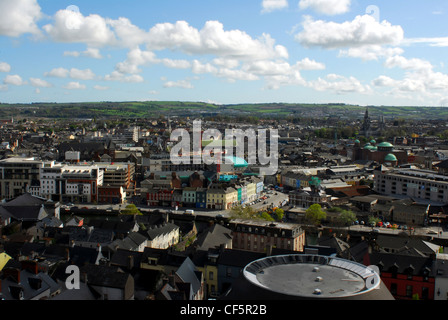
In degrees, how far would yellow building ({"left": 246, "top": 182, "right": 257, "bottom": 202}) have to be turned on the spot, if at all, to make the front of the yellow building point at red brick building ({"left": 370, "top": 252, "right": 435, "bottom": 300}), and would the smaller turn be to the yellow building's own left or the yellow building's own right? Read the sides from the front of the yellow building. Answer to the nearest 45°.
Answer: approximately 45° to the yellow building's own right

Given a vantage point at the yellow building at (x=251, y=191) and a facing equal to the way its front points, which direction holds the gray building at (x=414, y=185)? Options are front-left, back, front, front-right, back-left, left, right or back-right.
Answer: front-left

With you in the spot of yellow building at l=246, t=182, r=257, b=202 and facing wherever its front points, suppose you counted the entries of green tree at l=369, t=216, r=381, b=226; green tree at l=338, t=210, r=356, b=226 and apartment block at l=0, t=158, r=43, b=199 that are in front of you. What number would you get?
2

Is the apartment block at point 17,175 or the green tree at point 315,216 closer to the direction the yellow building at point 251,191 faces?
the green tree

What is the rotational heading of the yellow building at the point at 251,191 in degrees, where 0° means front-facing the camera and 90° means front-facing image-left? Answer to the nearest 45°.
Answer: approximately 315°

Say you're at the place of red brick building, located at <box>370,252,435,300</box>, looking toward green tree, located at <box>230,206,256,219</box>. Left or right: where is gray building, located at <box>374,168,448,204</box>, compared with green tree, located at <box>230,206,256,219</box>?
right

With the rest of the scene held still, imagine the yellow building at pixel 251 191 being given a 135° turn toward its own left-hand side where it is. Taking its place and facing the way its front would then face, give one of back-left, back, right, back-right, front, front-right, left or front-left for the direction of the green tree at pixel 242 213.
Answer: back

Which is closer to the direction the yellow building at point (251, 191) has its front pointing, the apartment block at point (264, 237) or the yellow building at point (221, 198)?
the apartment block

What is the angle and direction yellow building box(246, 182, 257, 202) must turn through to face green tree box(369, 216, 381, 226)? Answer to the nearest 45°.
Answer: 0° — it already faces it

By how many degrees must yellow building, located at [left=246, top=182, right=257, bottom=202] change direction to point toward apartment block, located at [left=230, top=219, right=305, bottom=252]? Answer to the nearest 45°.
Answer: approximately 45° to its right

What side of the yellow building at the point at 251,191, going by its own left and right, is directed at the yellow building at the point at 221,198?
right

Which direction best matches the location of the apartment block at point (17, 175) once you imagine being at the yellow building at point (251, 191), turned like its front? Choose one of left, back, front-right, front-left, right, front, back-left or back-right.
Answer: back-right

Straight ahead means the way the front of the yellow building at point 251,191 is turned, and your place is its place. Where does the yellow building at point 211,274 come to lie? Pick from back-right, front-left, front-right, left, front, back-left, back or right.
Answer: front-right

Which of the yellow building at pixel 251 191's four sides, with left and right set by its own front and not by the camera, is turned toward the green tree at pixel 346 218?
front

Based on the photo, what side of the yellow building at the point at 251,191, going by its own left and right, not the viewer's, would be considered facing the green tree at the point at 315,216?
front
